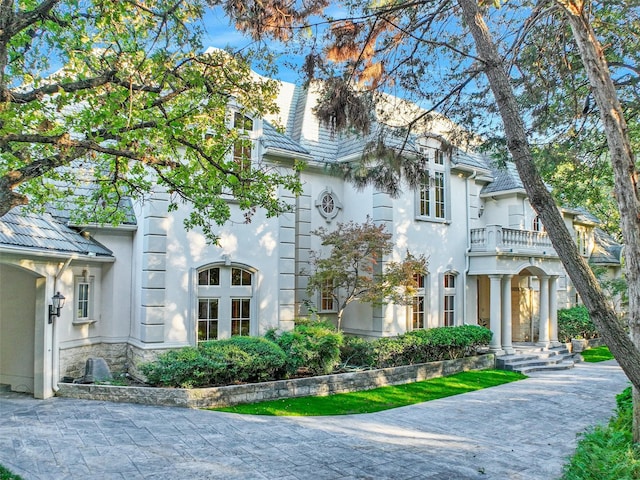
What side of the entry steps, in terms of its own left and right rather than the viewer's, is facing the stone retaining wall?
right

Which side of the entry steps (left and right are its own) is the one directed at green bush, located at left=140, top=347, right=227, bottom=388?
right

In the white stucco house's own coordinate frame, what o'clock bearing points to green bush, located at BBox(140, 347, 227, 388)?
The green bush is roughly at 2 o'clock from the white stucco house.

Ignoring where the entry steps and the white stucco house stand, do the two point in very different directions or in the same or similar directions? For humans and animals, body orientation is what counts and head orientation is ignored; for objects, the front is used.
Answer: same or similar directions

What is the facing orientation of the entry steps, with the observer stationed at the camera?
facing the viewer and to the right of the viewer

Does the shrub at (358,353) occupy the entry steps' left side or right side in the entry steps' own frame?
on its right

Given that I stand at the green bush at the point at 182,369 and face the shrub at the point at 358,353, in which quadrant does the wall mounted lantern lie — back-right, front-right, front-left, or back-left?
back-left

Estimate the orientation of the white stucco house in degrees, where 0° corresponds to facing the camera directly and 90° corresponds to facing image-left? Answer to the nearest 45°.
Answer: approximately 315°

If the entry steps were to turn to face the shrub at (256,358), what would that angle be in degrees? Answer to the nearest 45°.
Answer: approximately 90° to its right

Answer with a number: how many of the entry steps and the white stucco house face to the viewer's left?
0
